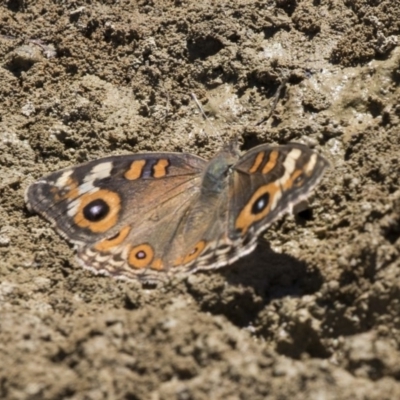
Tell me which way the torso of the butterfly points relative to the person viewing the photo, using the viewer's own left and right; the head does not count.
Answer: facing away from the viewer and to the right of the viewer
